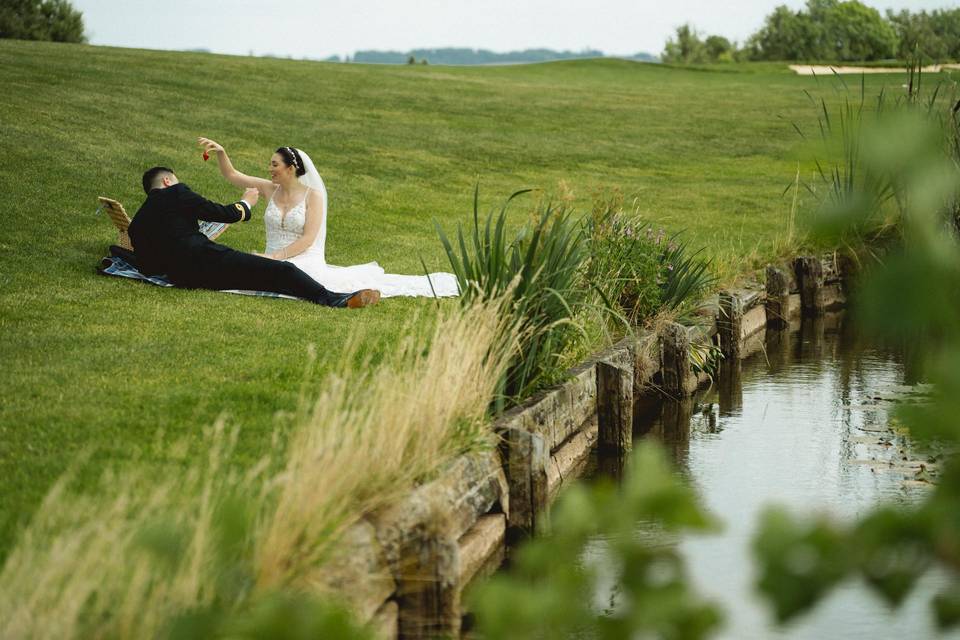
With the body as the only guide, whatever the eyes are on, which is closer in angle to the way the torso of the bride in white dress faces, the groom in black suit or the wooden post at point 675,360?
the groom in black suit

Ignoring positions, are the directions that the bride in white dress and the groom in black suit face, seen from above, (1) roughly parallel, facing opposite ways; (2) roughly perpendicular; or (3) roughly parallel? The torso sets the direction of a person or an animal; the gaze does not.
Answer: roughly parallel, facing opposite ways

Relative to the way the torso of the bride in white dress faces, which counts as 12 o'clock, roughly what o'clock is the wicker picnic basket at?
The wicker picnic basket is roughly at 2 o'clock from the bride in white dress.

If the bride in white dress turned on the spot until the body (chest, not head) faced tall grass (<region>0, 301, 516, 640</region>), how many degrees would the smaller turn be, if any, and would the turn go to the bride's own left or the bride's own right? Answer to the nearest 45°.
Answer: approximately 45° to the bride's own left

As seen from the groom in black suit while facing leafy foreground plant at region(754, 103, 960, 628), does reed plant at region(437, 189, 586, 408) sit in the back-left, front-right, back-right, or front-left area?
front-left

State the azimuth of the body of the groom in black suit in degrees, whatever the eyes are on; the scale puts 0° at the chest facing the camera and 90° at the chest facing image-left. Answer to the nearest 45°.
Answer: approximately 225°

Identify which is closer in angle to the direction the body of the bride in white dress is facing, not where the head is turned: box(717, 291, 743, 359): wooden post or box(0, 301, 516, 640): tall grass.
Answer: the tall grass

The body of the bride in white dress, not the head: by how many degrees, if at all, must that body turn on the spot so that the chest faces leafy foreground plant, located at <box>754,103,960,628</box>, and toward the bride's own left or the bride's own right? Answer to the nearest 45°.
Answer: approximately 45° to the bride's own left

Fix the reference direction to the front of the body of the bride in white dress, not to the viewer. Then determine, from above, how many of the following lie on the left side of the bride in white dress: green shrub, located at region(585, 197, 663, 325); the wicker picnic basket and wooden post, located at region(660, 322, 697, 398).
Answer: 2

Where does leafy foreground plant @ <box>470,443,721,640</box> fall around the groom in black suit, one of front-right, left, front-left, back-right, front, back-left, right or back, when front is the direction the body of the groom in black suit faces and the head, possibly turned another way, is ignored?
back-right

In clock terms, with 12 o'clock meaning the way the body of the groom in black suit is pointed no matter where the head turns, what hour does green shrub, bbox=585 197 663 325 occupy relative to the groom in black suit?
The green shrub is roughly at 2 o'clock from the groom in black suit.

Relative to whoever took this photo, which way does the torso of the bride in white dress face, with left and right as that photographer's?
facing the viewer and to the left of the viewer

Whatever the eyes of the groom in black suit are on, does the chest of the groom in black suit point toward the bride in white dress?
yes
